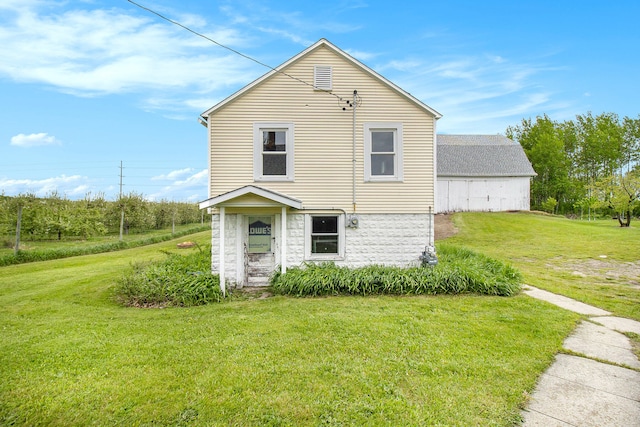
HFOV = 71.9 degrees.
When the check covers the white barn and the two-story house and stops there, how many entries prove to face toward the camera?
2

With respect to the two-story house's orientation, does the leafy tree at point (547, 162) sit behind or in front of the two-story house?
behind

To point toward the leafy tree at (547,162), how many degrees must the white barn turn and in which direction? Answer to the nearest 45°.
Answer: approximately 180°

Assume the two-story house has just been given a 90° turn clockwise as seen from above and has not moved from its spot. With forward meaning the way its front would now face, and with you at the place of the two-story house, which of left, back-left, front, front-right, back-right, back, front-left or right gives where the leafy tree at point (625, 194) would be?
back-right

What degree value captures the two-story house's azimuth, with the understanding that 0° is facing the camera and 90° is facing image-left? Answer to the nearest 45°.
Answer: approximately 0°

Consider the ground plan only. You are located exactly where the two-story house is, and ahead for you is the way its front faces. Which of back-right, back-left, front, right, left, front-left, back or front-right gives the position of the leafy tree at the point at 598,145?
back-left

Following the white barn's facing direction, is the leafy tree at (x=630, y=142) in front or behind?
behind
